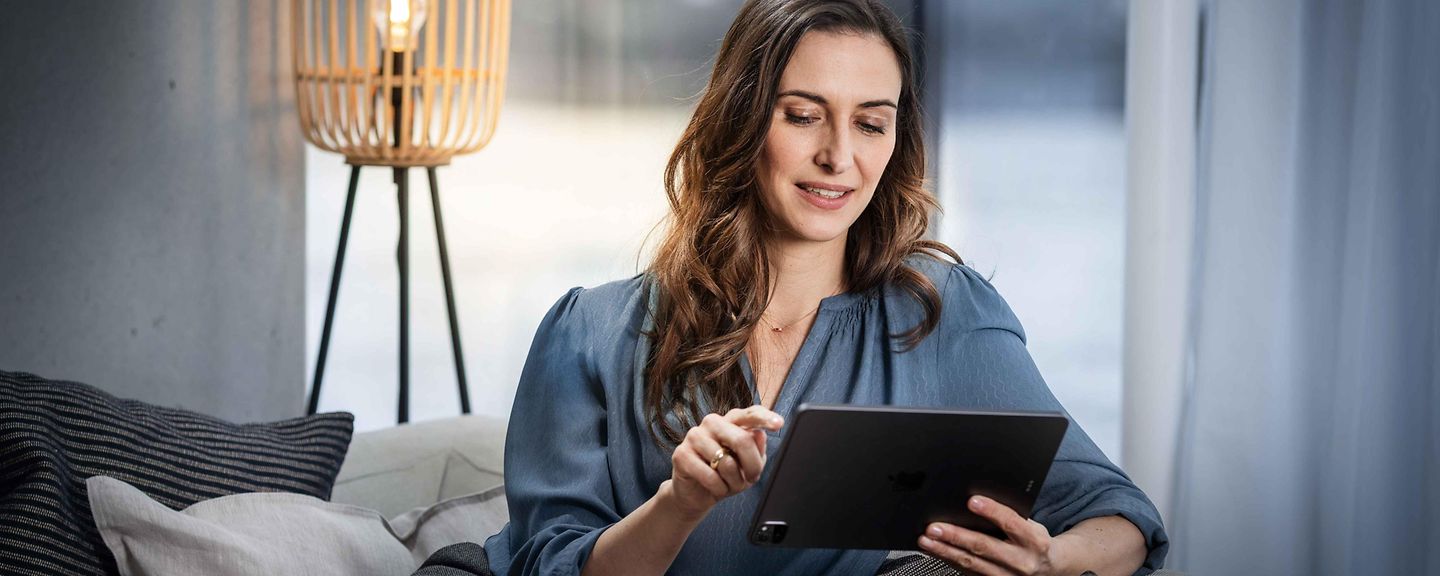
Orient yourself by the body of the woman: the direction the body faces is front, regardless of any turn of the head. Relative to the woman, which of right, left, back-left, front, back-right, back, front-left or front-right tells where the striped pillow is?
right

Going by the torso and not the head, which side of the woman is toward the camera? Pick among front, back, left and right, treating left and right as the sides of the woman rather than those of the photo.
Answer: front

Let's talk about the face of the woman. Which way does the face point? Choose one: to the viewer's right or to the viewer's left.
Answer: to the viewer's right

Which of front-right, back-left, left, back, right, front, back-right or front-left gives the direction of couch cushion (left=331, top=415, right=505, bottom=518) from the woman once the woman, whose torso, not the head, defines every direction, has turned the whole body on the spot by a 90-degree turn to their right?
front-right

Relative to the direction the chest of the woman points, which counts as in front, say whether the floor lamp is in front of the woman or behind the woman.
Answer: behind
